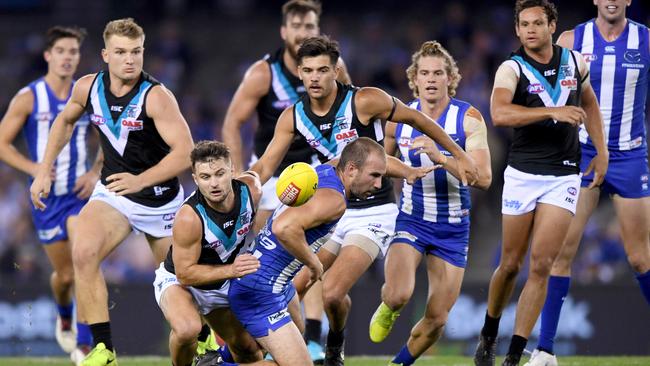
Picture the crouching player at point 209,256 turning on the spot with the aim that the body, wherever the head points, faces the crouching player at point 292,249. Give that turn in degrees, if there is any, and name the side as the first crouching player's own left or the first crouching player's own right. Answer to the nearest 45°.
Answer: approximately 45° to the first crouching player's own left

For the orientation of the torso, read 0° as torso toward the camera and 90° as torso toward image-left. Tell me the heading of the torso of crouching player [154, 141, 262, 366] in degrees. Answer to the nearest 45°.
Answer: approximately 315°
